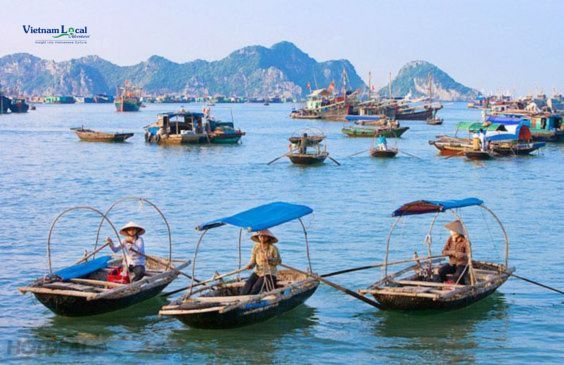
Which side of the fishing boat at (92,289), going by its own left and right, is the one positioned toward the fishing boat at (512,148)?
back

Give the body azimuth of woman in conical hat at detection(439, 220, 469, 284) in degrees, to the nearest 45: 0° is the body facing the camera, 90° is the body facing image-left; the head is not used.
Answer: approximately 45°

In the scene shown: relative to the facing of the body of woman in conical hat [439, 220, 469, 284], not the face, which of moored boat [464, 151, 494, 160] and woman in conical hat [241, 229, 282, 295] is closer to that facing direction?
the woman in conical hat

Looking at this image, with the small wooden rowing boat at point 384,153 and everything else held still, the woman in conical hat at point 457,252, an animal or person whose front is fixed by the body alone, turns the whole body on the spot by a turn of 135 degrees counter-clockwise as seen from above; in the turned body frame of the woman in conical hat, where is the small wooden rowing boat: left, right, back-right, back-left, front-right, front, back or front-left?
left

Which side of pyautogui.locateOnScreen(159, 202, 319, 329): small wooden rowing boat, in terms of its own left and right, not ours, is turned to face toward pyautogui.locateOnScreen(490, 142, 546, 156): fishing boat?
back

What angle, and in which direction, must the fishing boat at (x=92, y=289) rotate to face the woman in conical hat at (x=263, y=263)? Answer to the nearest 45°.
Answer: approximately 135° to its left

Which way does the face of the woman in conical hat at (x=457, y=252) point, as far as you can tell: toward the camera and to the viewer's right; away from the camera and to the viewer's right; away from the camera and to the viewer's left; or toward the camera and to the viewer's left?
toward the camera and to the viewer's left
